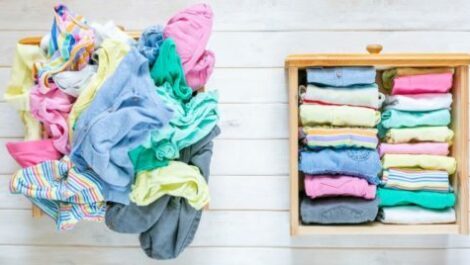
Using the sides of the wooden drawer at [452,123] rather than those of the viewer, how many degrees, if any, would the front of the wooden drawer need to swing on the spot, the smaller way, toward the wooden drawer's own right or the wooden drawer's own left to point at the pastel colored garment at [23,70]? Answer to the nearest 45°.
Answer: approximately 90° to the wooden drawer's own left

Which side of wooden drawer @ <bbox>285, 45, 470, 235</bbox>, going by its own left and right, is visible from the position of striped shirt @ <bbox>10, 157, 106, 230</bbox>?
left

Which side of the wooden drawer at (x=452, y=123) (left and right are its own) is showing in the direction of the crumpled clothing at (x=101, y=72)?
left

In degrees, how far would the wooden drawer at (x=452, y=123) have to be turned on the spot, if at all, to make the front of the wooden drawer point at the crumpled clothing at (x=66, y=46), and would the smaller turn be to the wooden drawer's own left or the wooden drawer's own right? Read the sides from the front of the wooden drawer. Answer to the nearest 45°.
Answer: approximately 90° to the wooden drawer's own left

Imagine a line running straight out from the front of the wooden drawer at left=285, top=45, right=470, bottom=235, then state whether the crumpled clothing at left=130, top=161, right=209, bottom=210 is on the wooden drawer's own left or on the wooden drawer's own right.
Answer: on the wooden drawer's own left

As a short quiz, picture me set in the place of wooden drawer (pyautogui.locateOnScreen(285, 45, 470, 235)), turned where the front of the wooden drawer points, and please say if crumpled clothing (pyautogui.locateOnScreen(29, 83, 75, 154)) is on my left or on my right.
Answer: on my left

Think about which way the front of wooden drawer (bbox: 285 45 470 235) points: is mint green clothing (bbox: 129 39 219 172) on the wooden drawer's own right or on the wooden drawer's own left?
on the wooden drawer's own left

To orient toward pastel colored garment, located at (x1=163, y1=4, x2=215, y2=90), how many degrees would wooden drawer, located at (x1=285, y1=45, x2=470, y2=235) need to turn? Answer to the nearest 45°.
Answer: approximately 90° to its left

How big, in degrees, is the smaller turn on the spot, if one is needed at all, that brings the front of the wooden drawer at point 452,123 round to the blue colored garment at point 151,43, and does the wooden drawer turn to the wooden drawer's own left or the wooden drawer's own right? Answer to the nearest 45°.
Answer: approximately 90° to the wooden drawer's own left

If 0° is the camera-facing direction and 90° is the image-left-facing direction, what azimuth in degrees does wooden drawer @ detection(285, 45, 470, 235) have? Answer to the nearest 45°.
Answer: approximately 180°
